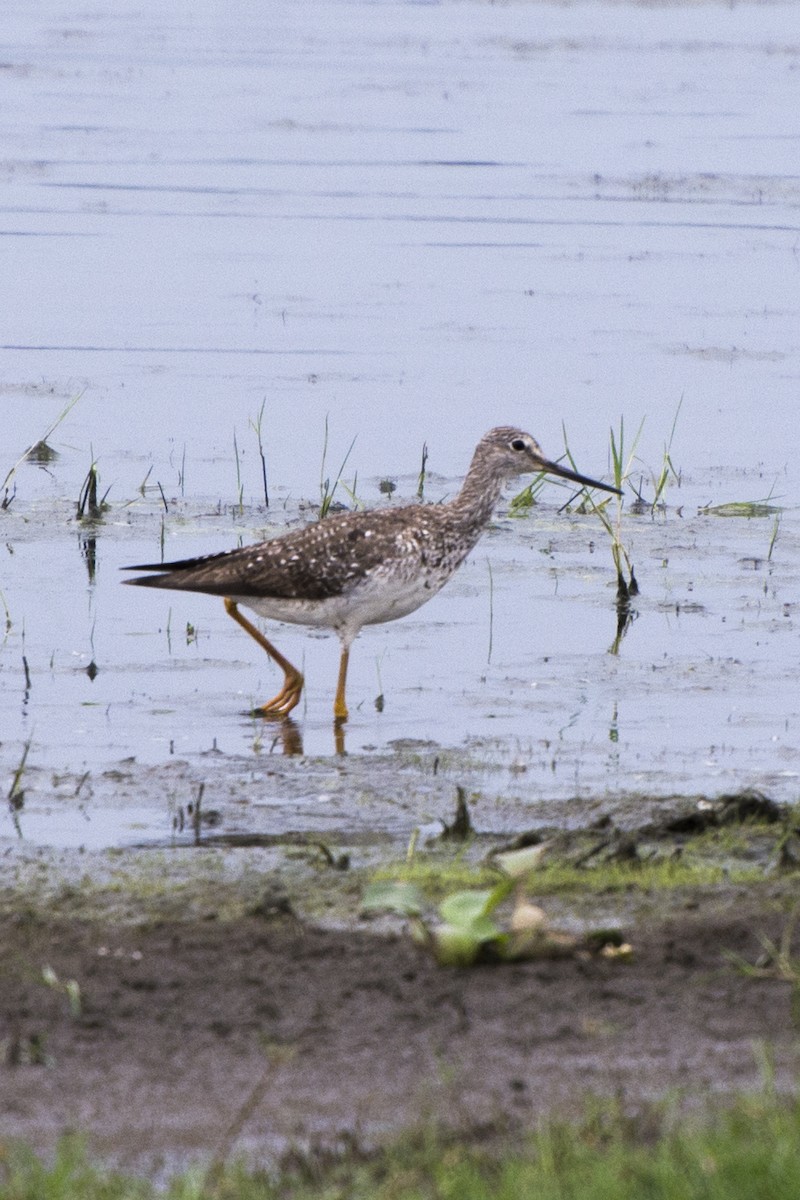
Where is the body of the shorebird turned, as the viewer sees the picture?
to the viewer's right

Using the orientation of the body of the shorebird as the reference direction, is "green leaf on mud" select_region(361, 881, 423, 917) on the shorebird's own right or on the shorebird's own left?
on the shorebird's own right
